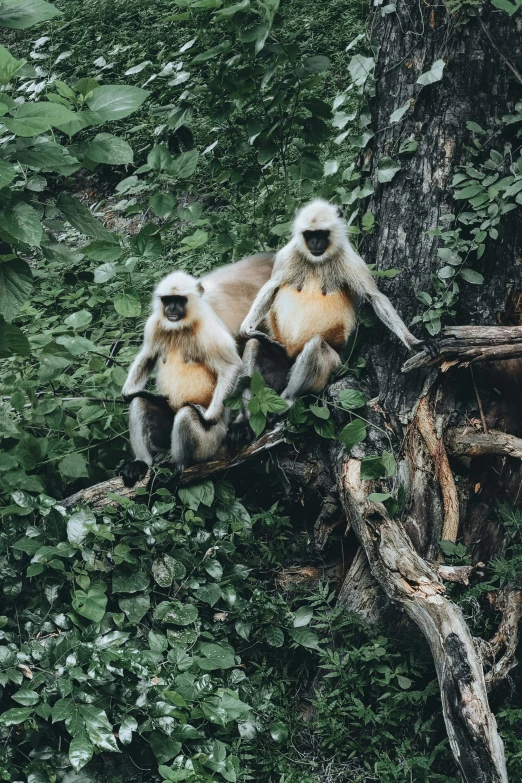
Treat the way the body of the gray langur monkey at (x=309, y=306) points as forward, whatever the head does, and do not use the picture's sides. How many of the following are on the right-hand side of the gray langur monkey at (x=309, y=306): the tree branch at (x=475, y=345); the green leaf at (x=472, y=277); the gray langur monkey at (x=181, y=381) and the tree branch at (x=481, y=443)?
1

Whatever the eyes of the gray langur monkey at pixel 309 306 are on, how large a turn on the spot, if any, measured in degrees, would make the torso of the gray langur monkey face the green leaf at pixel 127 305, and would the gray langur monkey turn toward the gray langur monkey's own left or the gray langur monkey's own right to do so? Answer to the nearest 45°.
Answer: approximately 90° to the gray langur monkey's own right

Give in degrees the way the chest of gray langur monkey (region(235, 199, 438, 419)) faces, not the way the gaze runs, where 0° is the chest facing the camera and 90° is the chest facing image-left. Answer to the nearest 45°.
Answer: approximately 0°

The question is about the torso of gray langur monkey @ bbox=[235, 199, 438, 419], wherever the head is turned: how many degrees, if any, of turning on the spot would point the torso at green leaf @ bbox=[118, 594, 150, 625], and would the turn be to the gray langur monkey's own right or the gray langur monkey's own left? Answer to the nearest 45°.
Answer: approximately 45° to the gray langur monkey's own right

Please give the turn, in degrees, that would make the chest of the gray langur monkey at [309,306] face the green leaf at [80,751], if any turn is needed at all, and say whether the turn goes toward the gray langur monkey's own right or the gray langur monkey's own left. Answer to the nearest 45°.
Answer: approximately 45° to the gray langur monkey's own right

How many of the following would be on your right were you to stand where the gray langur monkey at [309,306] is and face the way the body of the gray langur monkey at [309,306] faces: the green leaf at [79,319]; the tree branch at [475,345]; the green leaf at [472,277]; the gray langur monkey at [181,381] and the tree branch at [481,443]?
2

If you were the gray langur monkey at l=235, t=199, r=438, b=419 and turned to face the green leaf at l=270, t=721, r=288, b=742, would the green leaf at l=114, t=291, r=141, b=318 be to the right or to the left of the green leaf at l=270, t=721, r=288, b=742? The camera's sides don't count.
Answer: right

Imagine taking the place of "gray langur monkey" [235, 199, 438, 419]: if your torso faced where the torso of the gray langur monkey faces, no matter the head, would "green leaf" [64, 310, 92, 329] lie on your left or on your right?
on your right

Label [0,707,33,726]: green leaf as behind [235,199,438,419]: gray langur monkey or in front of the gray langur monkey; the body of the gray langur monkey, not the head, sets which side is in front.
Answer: in front

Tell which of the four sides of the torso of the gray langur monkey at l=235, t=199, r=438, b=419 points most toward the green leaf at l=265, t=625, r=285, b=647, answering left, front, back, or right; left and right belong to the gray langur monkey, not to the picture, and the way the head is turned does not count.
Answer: front

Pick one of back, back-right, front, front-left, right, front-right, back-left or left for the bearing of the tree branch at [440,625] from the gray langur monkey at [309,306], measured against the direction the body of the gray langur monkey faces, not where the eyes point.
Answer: front
